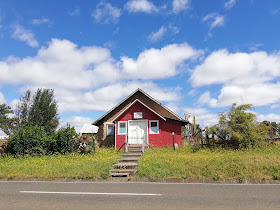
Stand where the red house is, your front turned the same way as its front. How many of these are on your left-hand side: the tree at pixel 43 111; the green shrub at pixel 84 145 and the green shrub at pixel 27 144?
0

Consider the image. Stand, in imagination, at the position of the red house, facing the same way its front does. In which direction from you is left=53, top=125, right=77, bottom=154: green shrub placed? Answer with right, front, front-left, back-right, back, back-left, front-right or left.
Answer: front-right

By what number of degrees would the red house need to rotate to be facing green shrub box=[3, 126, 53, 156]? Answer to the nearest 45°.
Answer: approximately 45° to its right

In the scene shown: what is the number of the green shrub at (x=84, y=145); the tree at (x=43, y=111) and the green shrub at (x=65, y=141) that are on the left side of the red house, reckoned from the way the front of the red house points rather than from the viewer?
0

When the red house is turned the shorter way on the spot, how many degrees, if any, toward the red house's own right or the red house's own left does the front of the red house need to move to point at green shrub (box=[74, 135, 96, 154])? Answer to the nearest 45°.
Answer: approximately 45° to the red house's own right

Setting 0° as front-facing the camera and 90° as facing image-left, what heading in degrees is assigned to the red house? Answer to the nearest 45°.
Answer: approximately 0°

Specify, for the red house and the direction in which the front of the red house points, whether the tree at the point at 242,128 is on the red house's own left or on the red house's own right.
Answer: on the red house's own left

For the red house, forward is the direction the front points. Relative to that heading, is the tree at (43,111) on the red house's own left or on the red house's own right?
on the red house's own right
